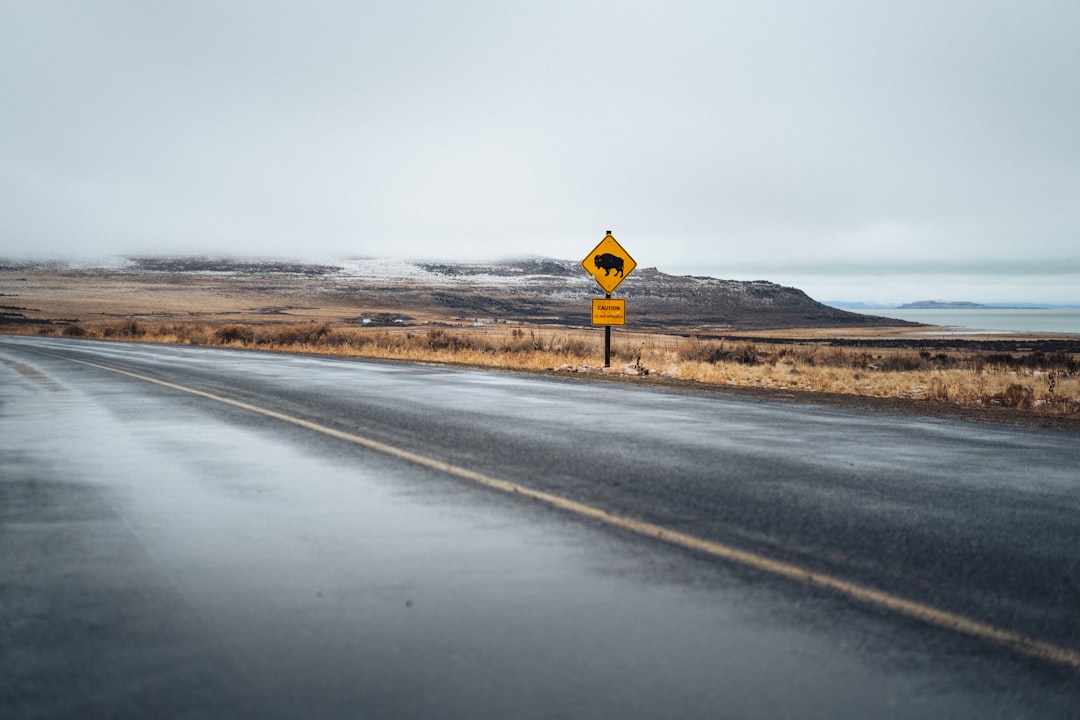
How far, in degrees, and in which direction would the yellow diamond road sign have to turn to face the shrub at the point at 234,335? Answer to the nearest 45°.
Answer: approximately 135° to its right

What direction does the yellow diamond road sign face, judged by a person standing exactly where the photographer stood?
facing the viewer
